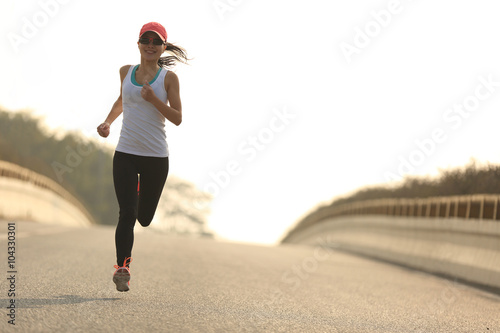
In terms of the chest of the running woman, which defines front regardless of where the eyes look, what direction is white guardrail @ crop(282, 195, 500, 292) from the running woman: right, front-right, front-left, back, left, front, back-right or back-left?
back-left

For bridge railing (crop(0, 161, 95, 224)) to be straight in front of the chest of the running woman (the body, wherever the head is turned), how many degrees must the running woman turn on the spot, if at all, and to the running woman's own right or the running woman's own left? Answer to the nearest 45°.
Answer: approximately 180°

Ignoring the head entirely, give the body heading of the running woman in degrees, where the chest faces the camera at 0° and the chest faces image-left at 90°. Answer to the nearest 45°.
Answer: approximately 0°

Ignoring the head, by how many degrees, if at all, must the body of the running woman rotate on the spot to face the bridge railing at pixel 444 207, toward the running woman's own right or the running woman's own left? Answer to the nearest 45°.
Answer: approximately 135° to the running woman's own left

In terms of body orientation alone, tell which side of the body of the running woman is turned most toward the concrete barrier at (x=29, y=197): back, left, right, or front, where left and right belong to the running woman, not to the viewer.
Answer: back
